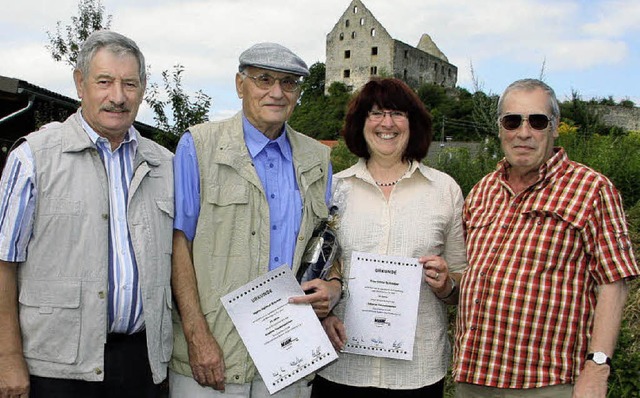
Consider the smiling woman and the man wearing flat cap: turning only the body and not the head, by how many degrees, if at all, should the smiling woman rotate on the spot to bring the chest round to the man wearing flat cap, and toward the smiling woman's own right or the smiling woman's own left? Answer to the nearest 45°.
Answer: approximately 45° to the smiling woman's own right

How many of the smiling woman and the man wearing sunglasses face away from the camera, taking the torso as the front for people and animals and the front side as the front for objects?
0

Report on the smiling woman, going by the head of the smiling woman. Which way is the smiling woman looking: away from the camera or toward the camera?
toward the camera

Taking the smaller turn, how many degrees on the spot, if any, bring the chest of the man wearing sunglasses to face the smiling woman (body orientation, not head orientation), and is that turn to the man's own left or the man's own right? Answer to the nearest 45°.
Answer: approximately 45° to the man's own right

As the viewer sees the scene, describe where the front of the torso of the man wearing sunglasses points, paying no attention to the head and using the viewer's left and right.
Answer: facing the viewer and to the left of the viewer

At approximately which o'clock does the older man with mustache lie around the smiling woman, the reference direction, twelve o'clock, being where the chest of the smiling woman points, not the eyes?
The older man with mustache is roughly at 2 o'clock from the smiling woman.

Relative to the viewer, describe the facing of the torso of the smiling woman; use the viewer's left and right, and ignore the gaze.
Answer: facing the viewer

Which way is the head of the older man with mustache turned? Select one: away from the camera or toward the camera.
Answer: toward the camera

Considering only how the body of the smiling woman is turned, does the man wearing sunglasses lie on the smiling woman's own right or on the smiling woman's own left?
on the smiling woman's own left
